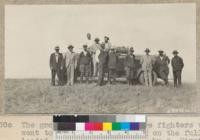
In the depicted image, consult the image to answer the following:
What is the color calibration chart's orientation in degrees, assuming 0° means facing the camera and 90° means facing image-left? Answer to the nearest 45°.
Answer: approximately 0°
